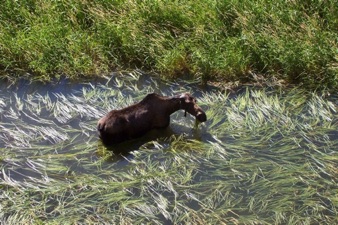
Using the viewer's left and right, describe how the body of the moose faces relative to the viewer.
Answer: facing away from the viewer and to the right of the viewer
